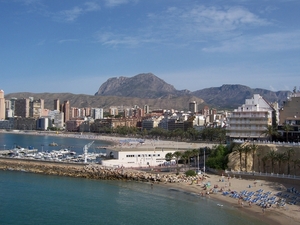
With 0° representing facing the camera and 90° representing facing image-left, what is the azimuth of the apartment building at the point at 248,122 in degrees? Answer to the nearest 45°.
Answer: approximately 0°

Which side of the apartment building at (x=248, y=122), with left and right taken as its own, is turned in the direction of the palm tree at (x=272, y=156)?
front

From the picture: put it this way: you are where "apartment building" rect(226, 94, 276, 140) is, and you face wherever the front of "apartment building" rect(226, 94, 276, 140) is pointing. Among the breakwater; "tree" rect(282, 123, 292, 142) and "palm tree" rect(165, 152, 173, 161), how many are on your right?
2

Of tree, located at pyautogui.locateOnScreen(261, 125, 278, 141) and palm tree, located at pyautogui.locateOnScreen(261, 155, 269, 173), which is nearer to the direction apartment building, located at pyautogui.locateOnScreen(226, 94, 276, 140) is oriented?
the palm tree

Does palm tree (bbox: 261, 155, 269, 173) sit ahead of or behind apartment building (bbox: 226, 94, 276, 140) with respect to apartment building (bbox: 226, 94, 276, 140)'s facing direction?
ahead

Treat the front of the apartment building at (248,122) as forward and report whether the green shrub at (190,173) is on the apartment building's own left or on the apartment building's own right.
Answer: on the apartment building's own right

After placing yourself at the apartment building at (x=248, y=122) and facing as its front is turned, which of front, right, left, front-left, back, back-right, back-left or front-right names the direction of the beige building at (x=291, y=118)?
left

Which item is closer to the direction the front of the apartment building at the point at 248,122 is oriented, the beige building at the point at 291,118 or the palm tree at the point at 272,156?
the palm tree

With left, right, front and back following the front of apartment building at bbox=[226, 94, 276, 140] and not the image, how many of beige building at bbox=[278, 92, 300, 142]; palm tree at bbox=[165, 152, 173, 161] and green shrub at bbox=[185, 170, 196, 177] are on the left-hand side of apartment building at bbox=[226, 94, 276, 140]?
1

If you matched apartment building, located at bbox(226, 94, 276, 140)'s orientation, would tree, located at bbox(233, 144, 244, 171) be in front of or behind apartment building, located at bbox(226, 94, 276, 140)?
in front

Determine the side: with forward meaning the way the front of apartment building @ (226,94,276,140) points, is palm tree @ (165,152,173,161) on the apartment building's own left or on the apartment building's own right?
on the apartment building's own right

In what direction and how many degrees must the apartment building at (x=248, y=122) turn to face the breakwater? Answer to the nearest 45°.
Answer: approximately 90° to its right
